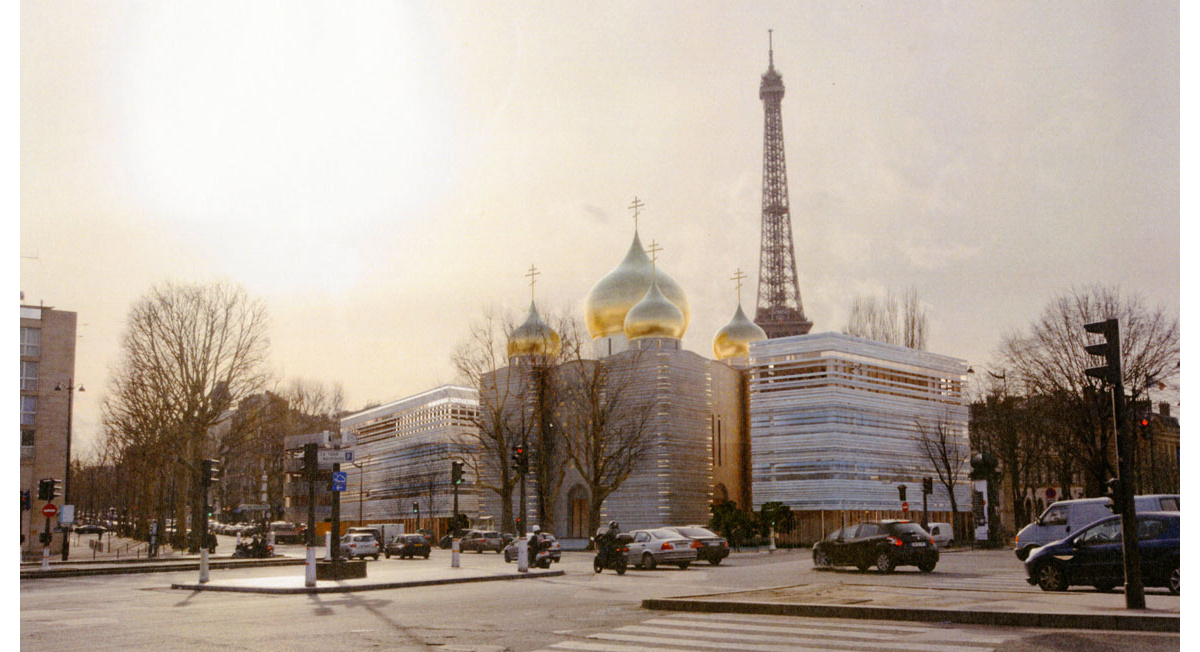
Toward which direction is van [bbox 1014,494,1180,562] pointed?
to the viewer's left

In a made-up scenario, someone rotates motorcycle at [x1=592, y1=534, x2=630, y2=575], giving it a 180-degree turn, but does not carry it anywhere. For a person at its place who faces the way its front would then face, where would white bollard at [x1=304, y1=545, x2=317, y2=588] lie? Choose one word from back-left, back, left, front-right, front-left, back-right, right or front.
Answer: right

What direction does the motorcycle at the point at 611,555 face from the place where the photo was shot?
facing away from the viewer and to the left of the viewer

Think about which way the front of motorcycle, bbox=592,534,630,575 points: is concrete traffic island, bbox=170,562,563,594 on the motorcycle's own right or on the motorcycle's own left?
on the motorcycle's own left

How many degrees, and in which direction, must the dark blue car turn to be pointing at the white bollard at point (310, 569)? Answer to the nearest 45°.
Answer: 0° — it already faces it

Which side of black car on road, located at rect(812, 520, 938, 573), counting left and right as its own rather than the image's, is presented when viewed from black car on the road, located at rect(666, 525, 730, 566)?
front

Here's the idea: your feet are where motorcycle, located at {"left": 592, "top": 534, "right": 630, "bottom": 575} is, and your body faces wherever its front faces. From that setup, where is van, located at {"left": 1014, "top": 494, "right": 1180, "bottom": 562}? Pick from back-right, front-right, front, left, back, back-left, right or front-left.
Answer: back-right

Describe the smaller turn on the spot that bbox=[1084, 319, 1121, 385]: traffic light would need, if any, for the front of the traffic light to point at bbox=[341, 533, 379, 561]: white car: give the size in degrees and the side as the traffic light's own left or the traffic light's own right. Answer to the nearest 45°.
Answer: approximately 45° to the traffic light's own right

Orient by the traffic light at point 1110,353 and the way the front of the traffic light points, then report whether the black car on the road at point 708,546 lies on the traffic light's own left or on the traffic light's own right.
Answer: on the traffic light's own right

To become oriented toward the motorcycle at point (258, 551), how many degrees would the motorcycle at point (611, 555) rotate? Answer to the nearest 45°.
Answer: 0° — it already faces it

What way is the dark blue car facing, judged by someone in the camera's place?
facing to the left of the viewer
